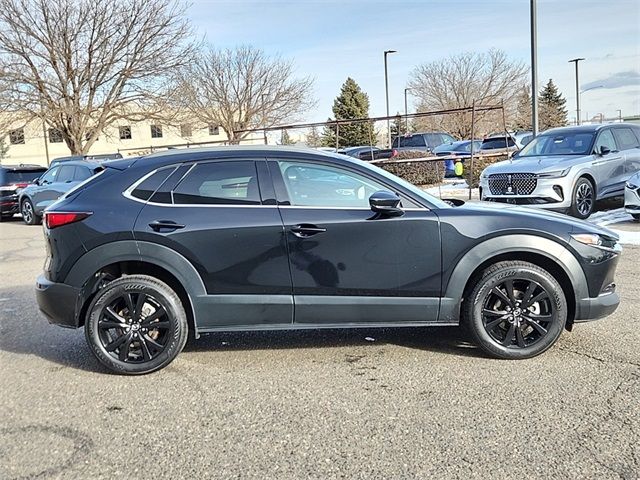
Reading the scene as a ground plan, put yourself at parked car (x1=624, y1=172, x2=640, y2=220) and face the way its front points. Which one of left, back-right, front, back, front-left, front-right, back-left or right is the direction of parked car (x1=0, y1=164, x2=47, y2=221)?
front-right

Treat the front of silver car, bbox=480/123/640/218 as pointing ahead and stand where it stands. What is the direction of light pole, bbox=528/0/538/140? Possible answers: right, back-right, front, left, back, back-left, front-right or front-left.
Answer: back-right

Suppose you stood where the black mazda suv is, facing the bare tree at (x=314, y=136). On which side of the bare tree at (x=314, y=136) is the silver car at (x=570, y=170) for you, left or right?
right

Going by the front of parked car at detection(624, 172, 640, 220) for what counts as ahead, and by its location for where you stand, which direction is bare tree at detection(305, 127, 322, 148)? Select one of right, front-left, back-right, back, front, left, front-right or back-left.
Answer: right

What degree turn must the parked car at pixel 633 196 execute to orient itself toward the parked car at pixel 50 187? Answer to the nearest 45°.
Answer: approximately 45° to its right

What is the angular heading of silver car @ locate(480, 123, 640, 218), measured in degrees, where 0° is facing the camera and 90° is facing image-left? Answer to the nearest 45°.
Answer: approximately 45°

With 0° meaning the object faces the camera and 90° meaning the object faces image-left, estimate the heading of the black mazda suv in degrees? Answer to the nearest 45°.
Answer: approximately 270°

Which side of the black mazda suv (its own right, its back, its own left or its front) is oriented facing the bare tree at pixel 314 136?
left

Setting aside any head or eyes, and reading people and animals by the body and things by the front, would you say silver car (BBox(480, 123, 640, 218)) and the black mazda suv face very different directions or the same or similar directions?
very different directions
